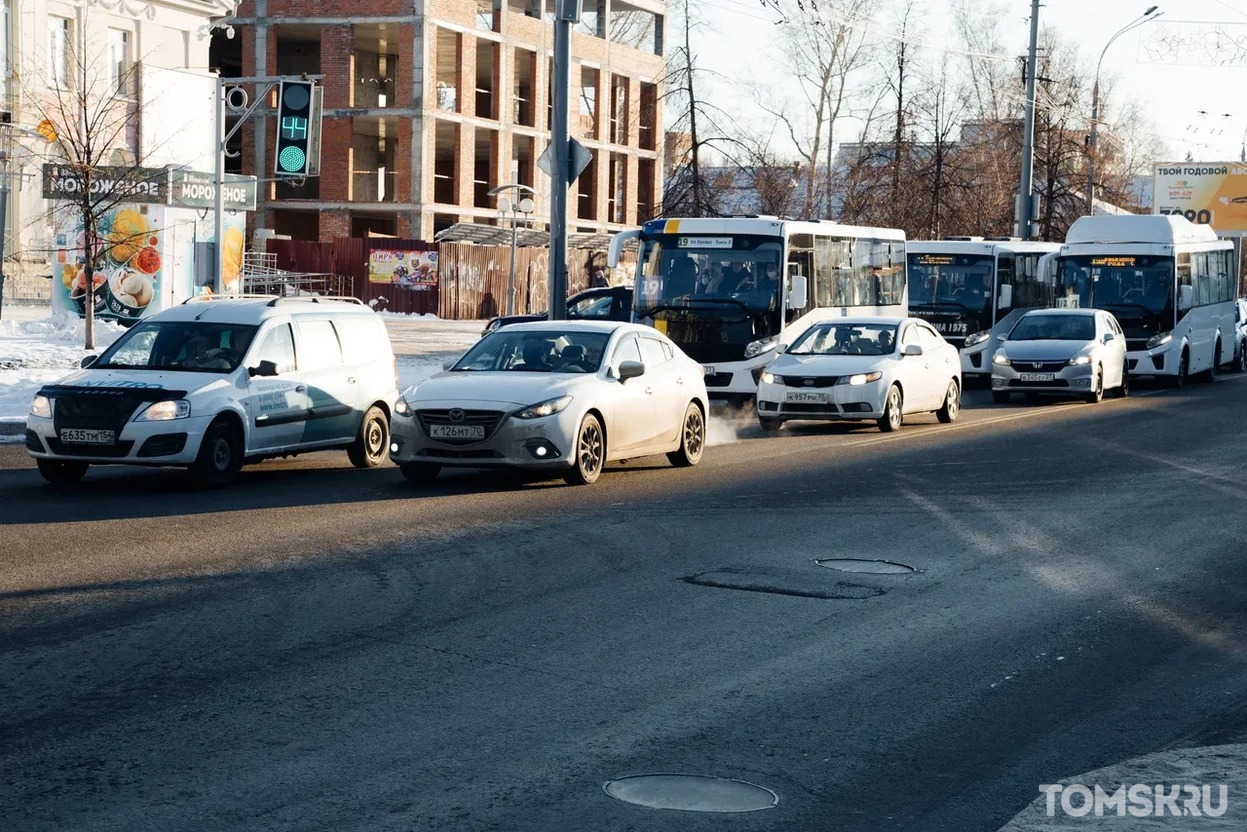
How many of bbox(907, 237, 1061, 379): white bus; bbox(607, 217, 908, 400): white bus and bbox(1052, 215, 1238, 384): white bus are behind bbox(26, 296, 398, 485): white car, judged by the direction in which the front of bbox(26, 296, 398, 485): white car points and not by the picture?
3

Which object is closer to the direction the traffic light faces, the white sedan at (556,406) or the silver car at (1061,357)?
the white sedan

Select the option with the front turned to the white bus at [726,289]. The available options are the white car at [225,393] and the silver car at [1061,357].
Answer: the silver car at [1061,357]

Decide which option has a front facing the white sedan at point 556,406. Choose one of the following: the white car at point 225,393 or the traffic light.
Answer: the traffic light

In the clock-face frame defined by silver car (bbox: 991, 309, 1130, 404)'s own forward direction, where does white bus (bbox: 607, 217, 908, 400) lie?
The white bus is roughly at 2 o'clock from the silver car.

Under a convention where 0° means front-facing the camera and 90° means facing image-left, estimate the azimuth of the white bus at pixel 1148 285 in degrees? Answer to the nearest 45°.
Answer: approximately 45°

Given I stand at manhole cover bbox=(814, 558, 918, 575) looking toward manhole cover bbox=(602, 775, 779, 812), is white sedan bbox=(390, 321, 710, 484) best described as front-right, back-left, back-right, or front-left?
back-right

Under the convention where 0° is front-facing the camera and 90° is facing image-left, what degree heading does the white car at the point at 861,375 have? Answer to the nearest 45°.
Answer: approximately 45°

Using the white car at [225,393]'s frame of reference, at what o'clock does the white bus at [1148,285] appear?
The white bus is roughly at 6 o'clock from the white car.

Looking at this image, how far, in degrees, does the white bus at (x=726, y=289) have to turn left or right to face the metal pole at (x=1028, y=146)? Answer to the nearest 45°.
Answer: approximately 135° to its right

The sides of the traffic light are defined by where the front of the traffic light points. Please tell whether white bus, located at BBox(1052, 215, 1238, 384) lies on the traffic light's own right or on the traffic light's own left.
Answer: on the traffic light's own left

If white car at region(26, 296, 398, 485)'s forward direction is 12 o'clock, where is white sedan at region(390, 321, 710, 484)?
The white sedan is roughly at 8 o'clock from the white car.

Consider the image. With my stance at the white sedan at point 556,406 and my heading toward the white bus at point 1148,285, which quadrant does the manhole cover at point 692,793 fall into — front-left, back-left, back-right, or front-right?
back-right

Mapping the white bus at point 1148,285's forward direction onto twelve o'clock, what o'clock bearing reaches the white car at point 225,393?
The white car is roughly at 11 o'clock from the white bus.
